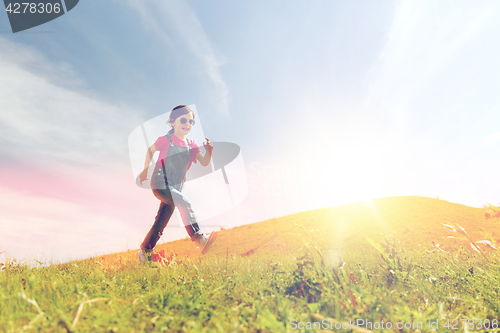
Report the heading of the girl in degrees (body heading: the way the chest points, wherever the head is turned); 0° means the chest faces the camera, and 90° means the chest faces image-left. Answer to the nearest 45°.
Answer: approximately 315°

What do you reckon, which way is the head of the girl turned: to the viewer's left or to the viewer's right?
to the viewer's right
